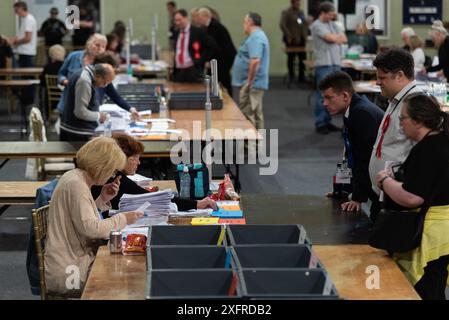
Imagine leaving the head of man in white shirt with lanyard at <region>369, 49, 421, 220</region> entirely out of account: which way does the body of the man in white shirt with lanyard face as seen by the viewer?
to the viewer's left

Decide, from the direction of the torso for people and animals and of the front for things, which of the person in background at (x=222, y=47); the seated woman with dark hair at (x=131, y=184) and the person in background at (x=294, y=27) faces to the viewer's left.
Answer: the person in background at (x=222, y=47)

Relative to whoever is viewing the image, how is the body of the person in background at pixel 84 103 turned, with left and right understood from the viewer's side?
facing to the right of the viewer

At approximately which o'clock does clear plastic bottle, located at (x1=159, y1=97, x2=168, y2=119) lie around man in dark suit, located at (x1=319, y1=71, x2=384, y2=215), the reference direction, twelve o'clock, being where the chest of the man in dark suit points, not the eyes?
The clear plastic bottle is roughly at 2 o'clock from the man in dark suit.

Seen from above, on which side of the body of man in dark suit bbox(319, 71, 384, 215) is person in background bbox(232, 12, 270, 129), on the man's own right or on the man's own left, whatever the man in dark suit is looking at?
on the man's own right

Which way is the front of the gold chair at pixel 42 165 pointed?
to the viewer's right

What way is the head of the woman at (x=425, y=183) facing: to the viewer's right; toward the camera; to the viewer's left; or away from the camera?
to the viewer's left

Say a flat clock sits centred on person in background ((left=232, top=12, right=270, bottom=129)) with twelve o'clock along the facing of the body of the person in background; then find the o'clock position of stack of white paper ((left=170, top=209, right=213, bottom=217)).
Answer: The stack of white paper is roughly at 9 o'clock from the person in background.

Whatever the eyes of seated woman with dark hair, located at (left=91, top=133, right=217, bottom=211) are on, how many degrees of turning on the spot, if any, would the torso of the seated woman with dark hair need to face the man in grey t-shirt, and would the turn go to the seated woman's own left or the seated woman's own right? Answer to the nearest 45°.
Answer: approximately 90° to the seated woman's own left

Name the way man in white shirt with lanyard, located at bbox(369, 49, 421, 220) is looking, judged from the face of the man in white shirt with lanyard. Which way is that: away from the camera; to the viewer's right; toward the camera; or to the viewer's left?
to the viewer's left

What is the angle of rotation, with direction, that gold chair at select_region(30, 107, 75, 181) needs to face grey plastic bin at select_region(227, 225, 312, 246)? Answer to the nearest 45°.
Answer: approximately 90° to its right

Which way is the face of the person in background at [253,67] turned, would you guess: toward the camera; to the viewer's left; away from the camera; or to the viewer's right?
to the viewer's left

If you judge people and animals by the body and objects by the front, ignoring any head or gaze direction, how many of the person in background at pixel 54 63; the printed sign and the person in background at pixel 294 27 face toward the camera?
2

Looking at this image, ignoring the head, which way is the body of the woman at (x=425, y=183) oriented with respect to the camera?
to the viewer's left
